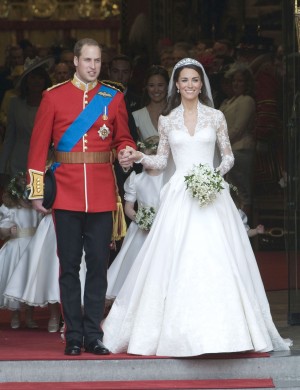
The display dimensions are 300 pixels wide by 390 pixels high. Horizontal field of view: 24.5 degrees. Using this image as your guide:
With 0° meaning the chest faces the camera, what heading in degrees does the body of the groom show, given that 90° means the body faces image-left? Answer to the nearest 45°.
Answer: approximately 0°

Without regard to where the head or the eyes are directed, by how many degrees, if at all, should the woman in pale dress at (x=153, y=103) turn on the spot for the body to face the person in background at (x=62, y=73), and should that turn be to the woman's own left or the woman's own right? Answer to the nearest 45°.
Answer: approximately 135° to the woman's own right

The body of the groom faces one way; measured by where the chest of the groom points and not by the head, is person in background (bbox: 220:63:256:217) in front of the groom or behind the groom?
behind

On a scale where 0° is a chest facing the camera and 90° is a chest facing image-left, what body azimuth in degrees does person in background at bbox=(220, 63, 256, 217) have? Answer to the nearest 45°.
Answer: approximately 45°
